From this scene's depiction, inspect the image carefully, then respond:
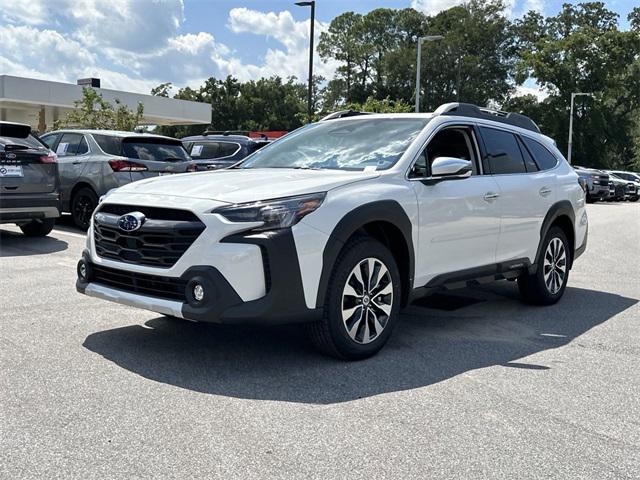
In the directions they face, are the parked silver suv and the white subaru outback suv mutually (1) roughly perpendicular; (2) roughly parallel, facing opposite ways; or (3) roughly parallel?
roughly perpendicular

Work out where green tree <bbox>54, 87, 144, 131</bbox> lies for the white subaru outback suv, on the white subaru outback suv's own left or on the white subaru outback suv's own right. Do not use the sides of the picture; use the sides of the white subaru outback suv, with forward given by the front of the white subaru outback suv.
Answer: on the white subaru outback suv's own right

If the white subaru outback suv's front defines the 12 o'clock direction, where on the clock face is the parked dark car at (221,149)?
The parked dark car is roughly at 4 o'clock from the white subaru outback suv.

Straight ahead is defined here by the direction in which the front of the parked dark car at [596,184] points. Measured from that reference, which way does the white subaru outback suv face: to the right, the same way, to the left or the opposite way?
to the right

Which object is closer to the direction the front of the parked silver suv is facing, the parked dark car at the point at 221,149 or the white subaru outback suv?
the parked dark car

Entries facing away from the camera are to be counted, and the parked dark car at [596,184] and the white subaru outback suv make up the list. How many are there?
0

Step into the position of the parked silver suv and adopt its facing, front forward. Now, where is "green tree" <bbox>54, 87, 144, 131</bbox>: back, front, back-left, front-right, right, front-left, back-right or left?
front-right

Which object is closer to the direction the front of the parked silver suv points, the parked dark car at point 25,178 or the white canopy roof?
the white canopy roof

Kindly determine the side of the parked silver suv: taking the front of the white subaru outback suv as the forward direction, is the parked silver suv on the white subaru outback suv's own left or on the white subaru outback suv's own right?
on the white subaru outback suv's own right

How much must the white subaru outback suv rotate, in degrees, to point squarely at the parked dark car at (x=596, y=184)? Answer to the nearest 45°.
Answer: approximately 180°

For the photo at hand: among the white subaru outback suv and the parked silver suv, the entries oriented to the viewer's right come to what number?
0

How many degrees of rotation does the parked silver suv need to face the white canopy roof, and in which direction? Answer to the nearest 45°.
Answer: approximately 45° to its right

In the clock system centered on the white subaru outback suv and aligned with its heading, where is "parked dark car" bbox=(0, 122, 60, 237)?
The parked dark car is roughly at 3 o'clock from the white subaru outback suv.

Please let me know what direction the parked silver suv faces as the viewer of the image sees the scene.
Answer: facing away from the viewer and to the left of the viewer

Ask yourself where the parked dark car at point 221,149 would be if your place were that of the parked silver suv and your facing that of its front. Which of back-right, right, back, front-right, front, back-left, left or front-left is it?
right
